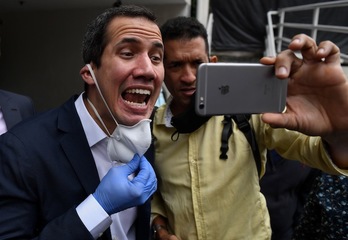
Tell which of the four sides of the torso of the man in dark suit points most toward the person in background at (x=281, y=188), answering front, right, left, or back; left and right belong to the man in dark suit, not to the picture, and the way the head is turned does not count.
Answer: left

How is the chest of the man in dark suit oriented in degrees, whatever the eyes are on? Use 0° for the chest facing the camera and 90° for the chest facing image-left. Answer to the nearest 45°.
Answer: approximately 315°

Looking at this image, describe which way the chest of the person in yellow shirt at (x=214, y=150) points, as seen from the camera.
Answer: toward the camera

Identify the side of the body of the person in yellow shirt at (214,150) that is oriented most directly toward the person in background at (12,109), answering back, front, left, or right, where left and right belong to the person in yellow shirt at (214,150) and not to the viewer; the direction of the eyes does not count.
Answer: right

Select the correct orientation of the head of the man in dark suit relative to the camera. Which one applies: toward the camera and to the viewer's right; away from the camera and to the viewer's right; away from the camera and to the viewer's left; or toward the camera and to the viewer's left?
toward the camera and to the viewer's right

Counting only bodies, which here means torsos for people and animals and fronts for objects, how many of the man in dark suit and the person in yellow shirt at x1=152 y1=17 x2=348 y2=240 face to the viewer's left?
0
